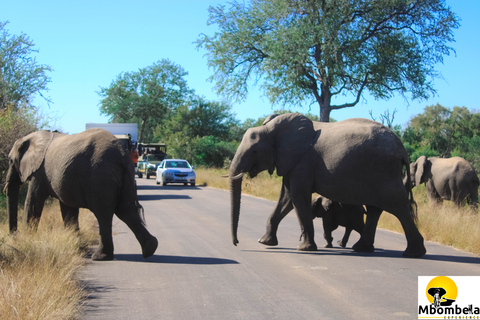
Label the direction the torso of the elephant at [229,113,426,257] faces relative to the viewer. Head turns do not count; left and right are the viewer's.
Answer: facing to the left of the viewer

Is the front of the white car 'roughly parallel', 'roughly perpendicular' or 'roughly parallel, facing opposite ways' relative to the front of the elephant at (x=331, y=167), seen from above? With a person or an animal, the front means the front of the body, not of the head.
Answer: roughly perpendicular

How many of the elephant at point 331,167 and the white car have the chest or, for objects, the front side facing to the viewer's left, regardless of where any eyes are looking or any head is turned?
1

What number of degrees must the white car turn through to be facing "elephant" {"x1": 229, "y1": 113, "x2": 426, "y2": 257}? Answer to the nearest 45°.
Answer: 0° — it already faces it

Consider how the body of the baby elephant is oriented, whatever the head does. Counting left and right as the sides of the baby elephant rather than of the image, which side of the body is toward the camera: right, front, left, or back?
left

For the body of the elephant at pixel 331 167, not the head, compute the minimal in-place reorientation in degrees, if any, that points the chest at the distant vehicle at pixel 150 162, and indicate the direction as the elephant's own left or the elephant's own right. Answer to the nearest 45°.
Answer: approximately 90° to the elephant's own right

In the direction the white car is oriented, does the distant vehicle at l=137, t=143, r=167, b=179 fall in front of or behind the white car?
behind

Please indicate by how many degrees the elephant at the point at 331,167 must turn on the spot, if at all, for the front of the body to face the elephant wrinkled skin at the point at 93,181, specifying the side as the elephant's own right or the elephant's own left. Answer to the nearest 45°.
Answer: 0° — it already faces it

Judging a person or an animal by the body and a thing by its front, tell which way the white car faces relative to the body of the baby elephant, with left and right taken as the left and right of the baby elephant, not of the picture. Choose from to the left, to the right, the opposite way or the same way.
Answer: to the left

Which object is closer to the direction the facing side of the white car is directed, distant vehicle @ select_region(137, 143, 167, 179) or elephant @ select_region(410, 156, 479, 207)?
the elephant
